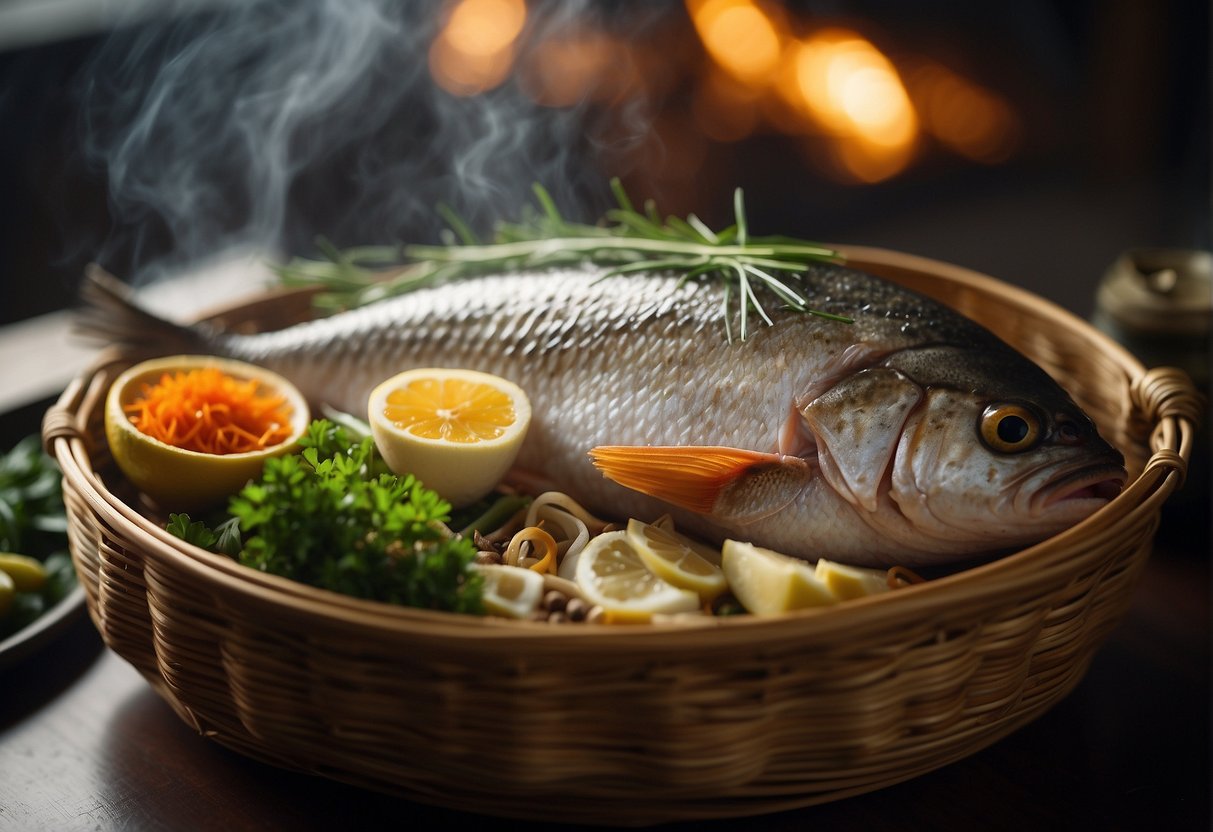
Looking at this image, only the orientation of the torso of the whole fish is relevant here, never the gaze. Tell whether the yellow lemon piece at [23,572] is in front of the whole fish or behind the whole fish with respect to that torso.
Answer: behind

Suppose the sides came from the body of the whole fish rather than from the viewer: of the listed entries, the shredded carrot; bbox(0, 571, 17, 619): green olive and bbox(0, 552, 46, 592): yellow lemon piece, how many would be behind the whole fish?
3

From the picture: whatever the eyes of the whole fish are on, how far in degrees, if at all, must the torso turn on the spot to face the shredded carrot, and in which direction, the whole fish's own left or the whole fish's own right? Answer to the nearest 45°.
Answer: approximately 180°

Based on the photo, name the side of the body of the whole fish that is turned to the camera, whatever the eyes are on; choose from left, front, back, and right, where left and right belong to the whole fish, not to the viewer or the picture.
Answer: right

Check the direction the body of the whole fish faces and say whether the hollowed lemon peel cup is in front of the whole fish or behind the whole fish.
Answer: behind

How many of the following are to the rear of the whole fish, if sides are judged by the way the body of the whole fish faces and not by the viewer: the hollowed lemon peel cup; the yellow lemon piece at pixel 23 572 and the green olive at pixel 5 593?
3
